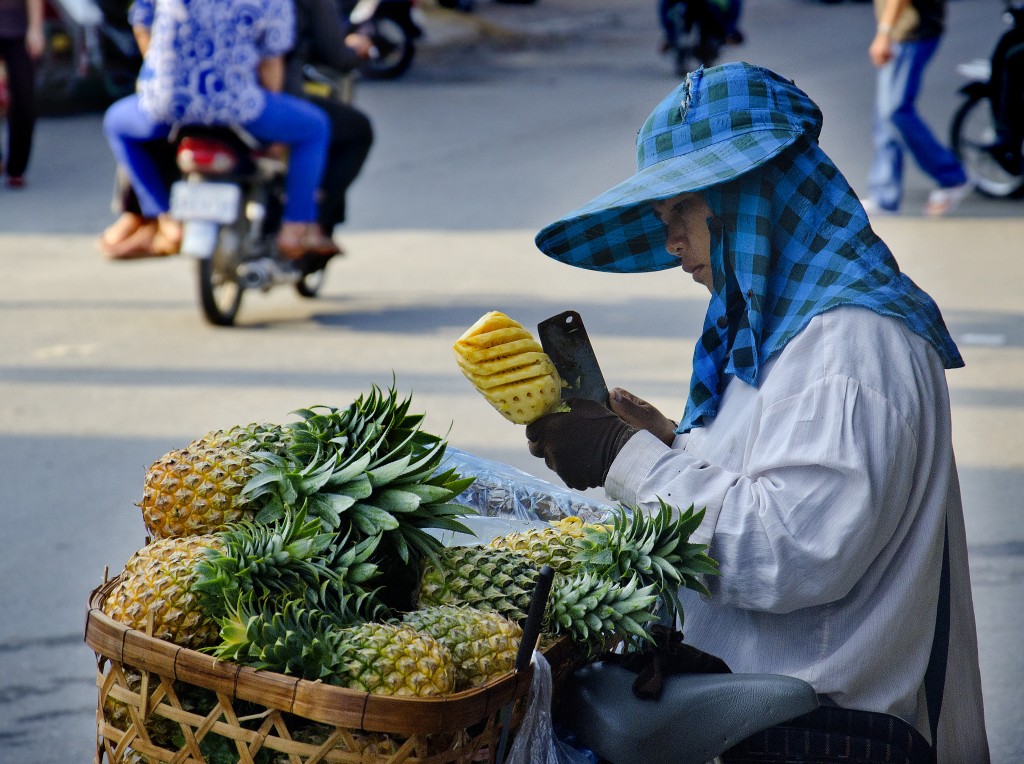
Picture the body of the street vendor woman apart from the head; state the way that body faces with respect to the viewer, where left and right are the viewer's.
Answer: facing to the left of the viewer

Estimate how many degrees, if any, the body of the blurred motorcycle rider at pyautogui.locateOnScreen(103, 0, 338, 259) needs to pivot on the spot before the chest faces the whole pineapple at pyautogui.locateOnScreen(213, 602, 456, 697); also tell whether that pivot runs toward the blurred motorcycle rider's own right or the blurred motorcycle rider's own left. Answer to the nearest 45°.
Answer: approximately 180°

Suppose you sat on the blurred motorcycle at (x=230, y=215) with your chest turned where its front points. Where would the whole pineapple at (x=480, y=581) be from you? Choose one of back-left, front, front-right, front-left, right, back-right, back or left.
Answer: back-right

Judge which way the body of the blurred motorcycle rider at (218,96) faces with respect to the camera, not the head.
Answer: away from the camera

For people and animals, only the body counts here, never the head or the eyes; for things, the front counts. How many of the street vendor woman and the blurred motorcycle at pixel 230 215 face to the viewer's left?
1

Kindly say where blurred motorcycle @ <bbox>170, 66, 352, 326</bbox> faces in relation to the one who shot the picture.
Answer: facing away from the viewer and to the right of the viewer

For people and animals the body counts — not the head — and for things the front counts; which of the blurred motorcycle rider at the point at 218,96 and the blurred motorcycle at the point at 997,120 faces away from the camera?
the blurred motorcycle rider

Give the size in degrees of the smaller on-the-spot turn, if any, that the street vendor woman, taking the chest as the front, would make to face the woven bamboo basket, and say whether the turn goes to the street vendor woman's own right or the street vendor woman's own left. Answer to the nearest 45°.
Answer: approximately 45° to the street vendor woman's own left
